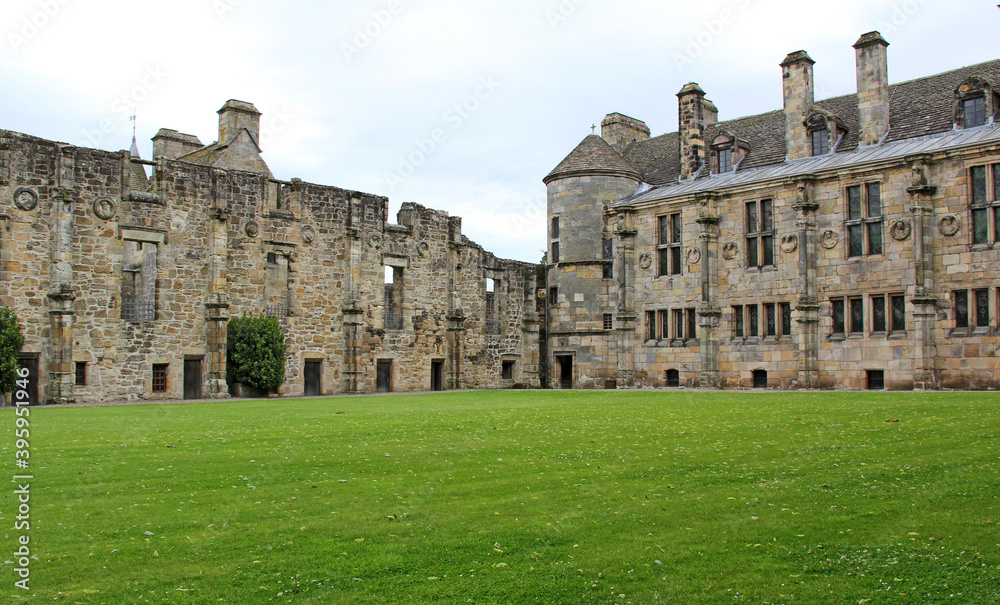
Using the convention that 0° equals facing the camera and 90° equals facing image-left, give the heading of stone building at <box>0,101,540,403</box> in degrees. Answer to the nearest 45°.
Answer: approximately 315°

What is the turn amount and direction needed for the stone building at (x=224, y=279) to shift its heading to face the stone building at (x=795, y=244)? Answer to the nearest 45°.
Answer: approximately 45° to its left

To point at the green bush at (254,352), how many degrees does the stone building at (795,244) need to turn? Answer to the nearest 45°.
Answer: approximately 45° to its right

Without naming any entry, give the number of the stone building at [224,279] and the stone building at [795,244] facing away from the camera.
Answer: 0

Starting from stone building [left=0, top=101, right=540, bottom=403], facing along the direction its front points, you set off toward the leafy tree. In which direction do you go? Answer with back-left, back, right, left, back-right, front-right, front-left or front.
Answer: right
